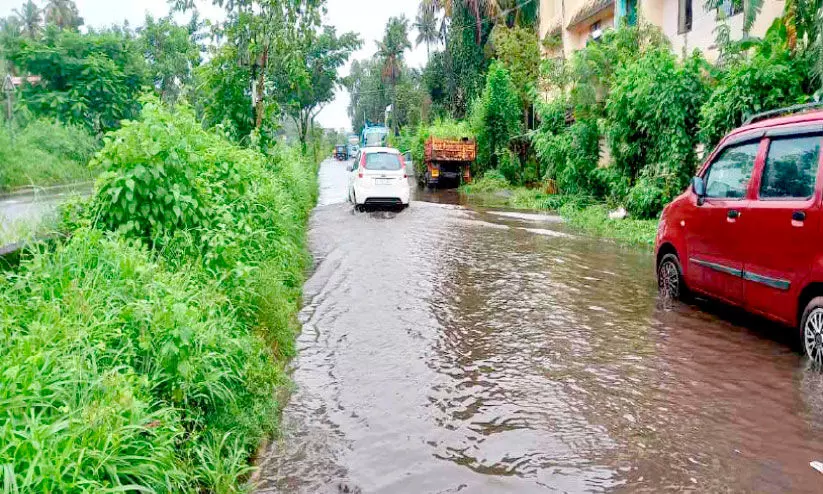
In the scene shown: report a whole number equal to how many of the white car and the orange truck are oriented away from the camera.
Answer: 2

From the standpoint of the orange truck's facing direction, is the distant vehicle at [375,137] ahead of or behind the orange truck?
ahead

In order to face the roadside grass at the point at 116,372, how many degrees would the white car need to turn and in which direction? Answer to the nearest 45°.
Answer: approximately 180°

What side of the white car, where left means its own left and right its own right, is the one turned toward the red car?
back

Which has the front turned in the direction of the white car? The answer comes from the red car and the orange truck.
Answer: the red car

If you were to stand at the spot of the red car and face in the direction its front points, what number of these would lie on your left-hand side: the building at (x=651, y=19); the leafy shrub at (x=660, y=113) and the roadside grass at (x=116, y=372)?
1

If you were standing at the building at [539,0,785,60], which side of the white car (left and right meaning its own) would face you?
right

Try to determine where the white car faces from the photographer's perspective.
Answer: facing away from the viewer

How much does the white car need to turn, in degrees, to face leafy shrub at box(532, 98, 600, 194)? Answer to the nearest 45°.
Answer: approximately 90° to its right

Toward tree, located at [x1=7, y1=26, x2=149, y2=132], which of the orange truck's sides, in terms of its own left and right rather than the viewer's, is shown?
left

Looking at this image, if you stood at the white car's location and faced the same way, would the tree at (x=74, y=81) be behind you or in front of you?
in front

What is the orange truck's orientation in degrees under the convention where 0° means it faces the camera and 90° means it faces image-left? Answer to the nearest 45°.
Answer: approximately 180°
